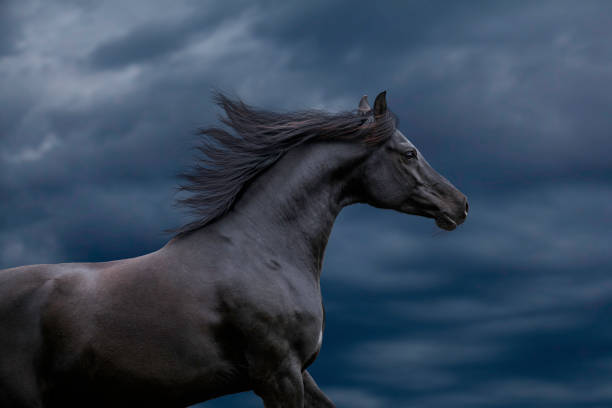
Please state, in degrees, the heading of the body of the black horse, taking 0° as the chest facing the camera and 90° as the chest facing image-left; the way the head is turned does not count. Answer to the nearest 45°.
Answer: approximately 270°
